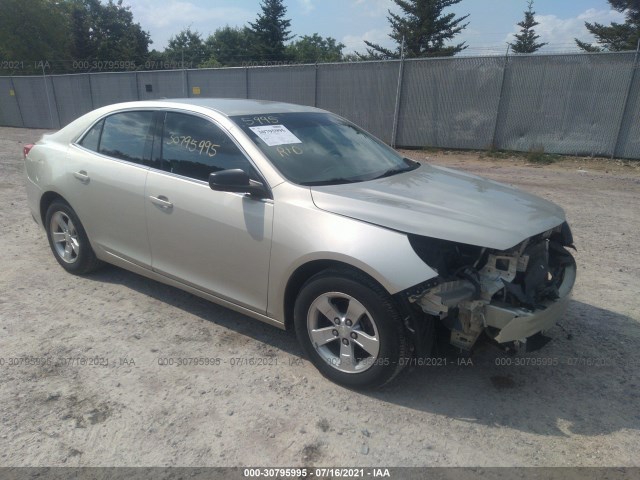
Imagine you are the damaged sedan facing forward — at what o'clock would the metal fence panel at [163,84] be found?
The metal fence panel is roughly at 7 o'clock from the damaged sedan.

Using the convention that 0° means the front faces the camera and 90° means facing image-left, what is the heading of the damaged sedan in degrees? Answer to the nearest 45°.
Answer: approximately 315°

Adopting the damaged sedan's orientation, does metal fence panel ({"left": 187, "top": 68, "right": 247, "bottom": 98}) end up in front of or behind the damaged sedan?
behind

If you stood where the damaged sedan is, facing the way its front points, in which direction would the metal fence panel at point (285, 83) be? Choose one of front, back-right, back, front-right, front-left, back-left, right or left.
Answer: back-left

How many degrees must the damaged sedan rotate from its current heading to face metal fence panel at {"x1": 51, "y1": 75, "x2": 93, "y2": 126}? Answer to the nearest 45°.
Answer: approximately 180°

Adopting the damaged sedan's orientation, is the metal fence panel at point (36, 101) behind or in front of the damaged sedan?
behind

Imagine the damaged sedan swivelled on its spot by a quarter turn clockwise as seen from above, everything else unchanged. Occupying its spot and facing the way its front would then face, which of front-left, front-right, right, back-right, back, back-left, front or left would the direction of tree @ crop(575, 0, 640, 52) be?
back

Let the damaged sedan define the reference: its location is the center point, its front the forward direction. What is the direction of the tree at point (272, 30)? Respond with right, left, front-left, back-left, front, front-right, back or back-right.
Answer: back-left

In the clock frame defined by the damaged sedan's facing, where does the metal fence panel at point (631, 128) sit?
The metal fence panel is roughly at 9 o'clock from the damaged sedan.

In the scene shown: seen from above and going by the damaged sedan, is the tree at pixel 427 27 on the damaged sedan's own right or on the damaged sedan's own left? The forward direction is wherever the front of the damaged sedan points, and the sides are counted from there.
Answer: on the damaged sedan's own left
